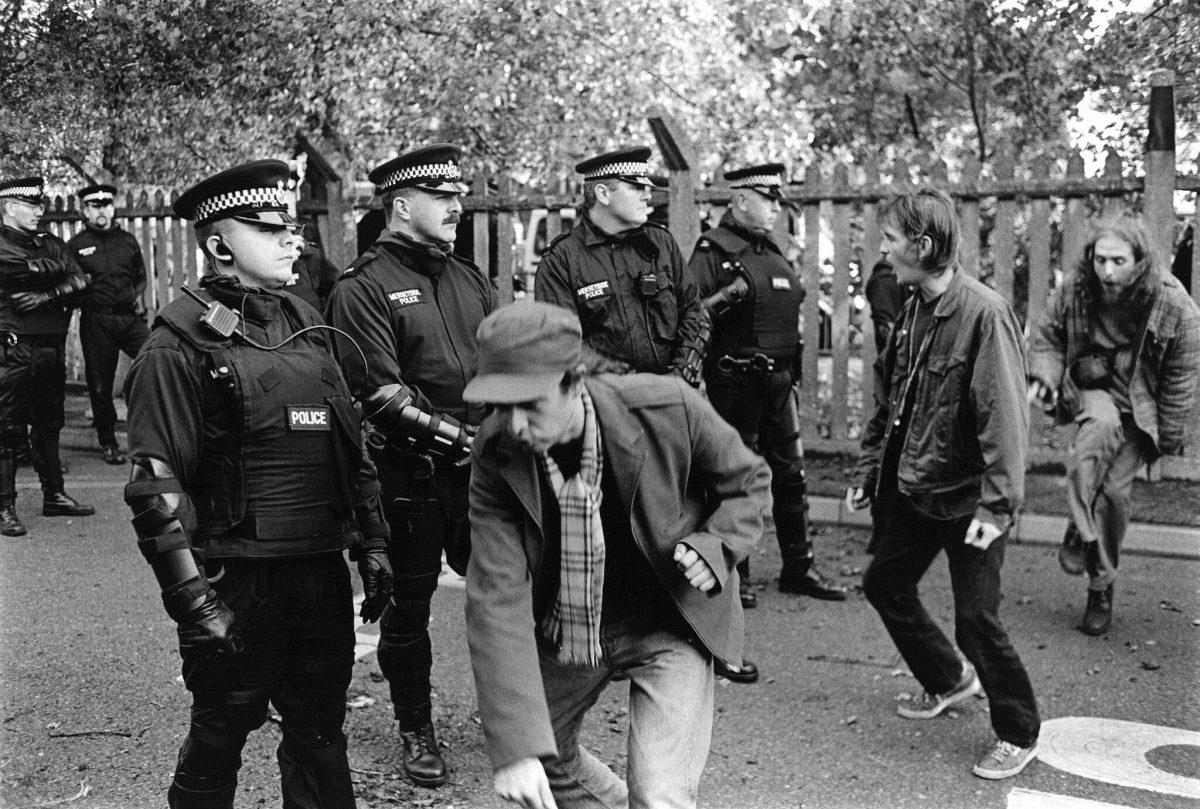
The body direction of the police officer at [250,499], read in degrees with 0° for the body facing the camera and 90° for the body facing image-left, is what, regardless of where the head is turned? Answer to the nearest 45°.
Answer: approximately 315°

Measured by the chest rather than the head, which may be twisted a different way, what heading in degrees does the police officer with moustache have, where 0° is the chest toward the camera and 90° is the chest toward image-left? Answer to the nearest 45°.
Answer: approximately 315°

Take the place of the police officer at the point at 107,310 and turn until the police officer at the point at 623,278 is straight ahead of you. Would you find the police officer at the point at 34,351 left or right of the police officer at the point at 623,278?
right

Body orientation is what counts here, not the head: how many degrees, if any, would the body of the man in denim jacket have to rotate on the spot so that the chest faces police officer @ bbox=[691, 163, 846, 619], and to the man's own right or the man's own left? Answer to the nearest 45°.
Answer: approximately 90° to the man's own right

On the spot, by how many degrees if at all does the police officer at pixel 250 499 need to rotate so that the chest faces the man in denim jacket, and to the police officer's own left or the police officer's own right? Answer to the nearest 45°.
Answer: approximately 45° to the police officer's own left

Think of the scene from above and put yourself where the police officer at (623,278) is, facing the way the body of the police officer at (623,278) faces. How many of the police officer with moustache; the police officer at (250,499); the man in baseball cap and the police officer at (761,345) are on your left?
1

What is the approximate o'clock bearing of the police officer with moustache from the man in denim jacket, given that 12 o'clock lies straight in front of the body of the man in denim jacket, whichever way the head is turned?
The police officer with moustache is roughly at 1 o'clock from the man in denim jacket.

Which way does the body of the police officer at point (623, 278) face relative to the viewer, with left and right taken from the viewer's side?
facing the viewer and to the right of the viewer

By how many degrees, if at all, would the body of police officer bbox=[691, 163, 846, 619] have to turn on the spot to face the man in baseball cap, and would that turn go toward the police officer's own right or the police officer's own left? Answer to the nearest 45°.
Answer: approximately 45° to the police officer's own right

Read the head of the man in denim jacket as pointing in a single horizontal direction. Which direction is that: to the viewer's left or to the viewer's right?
to the viewer's left
